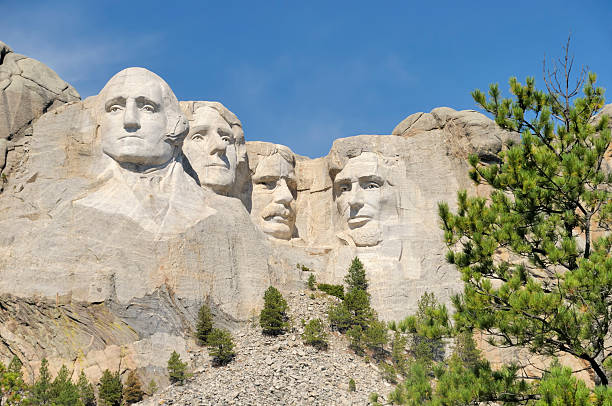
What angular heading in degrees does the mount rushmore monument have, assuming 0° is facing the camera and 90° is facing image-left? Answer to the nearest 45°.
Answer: approximately 0°

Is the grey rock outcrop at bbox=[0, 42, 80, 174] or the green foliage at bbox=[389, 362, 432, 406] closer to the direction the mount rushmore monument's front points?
the green foliage
